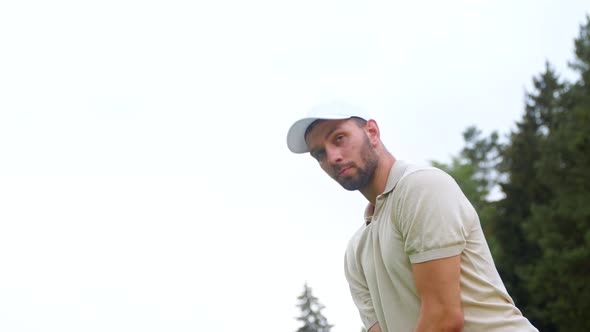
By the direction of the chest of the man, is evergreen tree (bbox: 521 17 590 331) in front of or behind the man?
behind

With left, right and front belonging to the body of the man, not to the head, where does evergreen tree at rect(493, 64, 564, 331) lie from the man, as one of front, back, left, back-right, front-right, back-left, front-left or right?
back-right

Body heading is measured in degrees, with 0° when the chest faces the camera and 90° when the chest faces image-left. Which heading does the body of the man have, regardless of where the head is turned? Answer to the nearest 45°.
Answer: approximately 45°

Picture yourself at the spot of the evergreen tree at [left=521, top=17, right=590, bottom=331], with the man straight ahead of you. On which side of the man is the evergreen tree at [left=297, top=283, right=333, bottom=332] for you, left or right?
right

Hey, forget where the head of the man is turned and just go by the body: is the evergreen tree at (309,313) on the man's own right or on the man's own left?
on the man's own right
